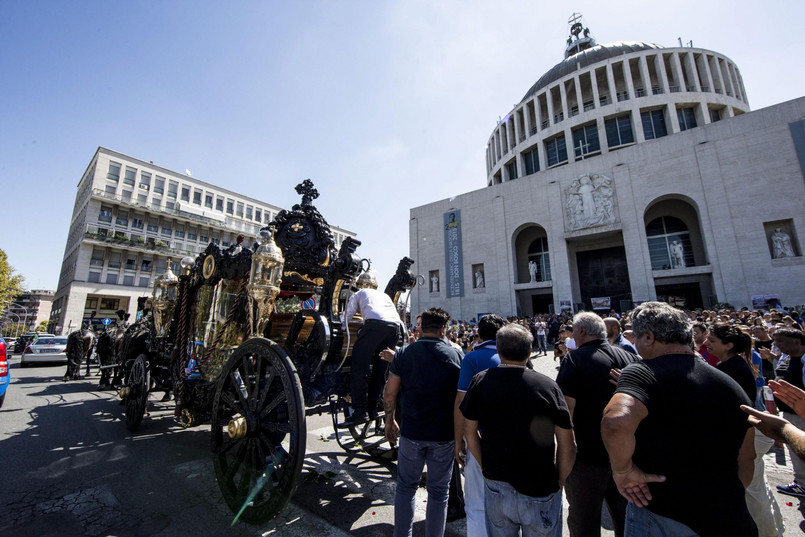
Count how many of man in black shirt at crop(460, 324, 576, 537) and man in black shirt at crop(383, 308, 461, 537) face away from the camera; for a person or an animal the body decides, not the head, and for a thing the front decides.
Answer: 2

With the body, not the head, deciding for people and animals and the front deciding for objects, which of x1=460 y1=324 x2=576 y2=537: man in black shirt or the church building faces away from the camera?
the man in black shirt

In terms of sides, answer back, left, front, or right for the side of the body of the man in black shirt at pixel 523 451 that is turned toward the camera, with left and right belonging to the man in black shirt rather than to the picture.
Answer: back

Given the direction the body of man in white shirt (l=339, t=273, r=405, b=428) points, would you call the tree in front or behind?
in front

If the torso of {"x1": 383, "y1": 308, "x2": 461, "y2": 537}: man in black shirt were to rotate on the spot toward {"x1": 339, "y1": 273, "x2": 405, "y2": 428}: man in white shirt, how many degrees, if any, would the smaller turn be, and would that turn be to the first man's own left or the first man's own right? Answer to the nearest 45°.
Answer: approximately 45° to the first man's own left

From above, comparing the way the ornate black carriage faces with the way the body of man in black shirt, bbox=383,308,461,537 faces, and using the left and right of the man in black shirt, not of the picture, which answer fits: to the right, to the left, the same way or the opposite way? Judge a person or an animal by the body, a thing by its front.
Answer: to the left

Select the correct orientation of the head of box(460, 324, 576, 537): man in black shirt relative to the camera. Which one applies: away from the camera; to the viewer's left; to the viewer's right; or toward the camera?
away from the camera

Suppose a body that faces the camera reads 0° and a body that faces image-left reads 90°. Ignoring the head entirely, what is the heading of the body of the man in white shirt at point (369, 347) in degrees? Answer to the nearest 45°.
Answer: approximately 135°

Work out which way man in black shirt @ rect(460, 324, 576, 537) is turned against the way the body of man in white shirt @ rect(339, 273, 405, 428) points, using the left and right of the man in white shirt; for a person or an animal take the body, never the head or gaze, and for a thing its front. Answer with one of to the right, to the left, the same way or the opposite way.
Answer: to the right

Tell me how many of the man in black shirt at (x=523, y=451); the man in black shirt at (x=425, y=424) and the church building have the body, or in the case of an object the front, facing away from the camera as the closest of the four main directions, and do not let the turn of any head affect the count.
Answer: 2

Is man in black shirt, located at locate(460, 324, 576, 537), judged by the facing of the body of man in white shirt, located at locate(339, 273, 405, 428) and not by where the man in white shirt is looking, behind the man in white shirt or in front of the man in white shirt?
behind

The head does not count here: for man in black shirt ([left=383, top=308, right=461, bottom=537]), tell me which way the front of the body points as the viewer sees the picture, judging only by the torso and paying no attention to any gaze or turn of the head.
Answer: away from the camera

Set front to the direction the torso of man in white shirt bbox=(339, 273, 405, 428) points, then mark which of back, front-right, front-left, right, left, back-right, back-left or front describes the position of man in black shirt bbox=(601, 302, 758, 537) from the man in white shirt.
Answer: back

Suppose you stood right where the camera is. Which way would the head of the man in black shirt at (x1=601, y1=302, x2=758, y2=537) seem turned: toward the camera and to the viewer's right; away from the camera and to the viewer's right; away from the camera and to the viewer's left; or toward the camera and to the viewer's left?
away from the camera and to the viewer's left

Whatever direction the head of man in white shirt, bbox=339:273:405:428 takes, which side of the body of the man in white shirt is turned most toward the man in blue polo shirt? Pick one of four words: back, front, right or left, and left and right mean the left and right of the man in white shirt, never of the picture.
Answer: back

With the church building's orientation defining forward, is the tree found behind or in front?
in front

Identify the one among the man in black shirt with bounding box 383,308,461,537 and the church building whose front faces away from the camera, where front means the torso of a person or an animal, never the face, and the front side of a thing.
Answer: the man in black shirt
